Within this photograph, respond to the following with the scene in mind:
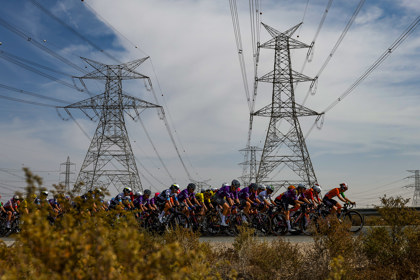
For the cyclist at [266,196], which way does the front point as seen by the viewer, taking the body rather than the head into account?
to the viewer's right

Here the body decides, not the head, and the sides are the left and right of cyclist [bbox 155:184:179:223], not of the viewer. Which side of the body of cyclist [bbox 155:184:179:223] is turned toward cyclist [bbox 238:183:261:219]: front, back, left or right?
front

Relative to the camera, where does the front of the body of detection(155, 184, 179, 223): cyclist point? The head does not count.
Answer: to the viewer's right

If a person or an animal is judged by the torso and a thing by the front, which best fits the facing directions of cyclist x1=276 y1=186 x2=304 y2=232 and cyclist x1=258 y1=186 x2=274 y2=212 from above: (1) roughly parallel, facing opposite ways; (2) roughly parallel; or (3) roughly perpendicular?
roughly parallel

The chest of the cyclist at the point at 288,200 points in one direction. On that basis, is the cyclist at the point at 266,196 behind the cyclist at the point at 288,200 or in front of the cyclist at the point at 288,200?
behind

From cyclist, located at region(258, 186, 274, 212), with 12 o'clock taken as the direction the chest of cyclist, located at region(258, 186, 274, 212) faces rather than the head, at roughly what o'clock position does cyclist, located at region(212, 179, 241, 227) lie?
cyclist, located at region(212, 179, 241, 227) is roughly at 6 o'clock from cyclist, located at region(258, 186, 274, 212).

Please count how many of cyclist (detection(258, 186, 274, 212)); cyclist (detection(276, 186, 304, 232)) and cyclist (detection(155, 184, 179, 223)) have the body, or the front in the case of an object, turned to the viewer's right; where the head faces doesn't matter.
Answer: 3

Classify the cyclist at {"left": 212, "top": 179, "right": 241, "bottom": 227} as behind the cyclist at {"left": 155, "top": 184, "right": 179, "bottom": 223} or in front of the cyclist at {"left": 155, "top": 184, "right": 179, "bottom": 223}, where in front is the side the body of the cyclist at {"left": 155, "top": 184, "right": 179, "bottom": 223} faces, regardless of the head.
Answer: in front

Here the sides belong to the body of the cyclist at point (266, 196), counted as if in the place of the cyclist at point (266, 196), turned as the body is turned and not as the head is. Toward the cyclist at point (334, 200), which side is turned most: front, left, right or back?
front

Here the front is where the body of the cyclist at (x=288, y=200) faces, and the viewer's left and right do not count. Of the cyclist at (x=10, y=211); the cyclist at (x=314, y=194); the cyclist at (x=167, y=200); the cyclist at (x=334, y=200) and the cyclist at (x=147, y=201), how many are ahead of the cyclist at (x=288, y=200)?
2

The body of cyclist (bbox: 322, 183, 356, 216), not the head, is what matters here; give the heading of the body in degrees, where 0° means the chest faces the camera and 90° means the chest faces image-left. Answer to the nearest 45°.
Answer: approximately 270°

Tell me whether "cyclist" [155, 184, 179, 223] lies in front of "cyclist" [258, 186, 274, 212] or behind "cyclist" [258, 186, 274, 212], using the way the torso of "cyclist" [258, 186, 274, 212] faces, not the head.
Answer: behind

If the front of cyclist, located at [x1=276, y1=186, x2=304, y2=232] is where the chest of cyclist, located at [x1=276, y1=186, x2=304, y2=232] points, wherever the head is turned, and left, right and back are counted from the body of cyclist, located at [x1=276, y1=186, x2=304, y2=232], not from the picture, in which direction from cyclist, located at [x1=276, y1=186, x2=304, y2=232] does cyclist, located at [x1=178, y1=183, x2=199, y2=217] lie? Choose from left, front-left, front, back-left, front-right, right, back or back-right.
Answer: back

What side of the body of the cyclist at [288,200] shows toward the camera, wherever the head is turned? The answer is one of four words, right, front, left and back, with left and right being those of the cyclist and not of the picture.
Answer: right

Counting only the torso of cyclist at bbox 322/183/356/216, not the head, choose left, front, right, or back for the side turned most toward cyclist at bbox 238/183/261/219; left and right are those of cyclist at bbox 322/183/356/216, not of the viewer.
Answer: back

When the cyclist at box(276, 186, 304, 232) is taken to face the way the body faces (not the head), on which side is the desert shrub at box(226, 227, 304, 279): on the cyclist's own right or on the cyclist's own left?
on the cyclist's own right

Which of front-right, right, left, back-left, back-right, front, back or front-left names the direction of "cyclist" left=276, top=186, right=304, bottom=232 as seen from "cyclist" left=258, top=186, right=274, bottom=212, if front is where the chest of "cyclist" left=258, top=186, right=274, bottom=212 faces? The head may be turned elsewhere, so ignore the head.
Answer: front

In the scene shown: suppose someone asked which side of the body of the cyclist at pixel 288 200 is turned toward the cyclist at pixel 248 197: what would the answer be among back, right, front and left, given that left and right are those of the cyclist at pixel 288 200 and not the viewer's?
back

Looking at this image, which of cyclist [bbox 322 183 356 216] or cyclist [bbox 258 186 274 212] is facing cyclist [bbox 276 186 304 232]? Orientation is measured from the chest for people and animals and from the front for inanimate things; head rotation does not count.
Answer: cyclist [bbox 258 186 274 212]
